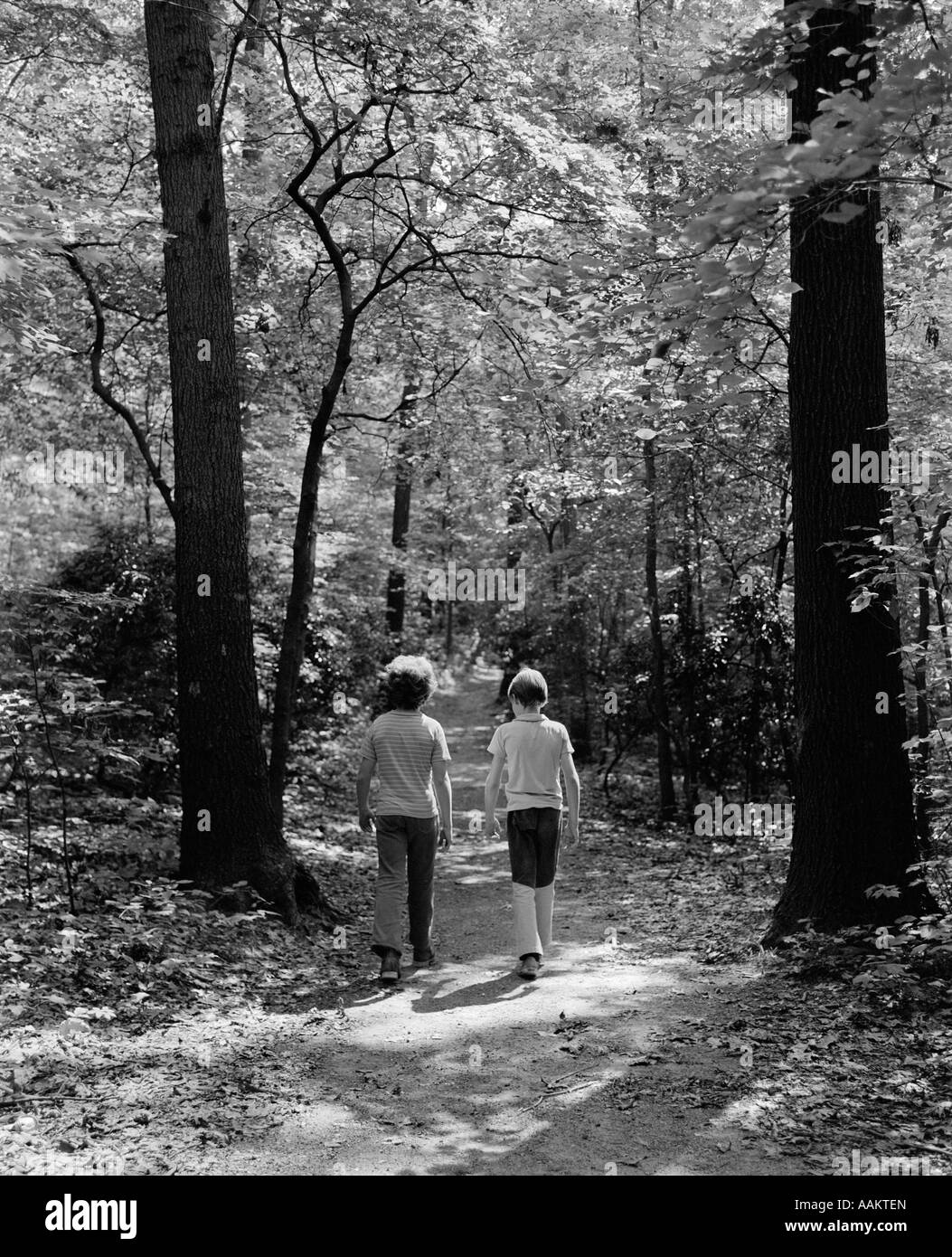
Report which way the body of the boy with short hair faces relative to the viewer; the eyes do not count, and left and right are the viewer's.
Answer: facing away from the viewer

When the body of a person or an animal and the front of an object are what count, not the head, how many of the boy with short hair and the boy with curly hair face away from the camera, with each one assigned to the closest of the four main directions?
2

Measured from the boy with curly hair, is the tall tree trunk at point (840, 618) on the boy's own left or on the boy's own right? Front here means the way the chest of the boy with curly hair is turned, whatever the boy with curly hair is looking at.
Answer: on the boy's own right

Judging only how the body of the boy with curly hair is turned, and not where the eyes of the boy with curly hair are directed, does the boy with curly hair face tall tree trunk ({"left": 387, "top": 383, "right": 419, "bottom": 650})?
yes

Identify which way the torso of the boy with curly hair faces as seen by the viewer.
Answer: away from the camera
